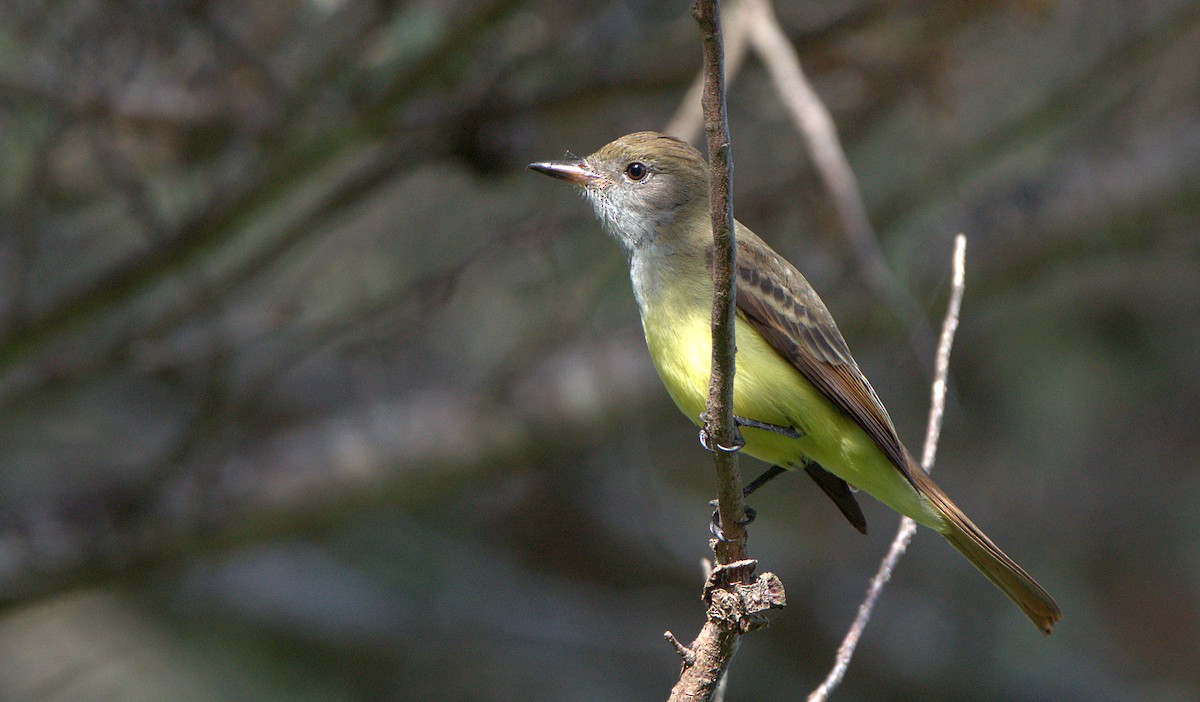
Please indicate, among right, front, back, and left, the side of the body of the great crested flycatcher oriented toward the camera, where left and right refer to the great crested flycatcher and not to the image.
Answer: left
